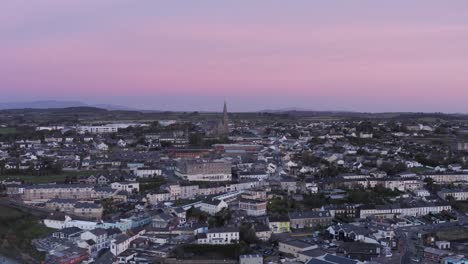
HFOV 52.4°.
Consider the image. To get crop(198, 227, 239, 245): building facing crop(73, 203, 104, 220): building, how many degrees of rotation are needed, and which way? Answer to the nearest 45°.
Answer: approximately 135° to its right

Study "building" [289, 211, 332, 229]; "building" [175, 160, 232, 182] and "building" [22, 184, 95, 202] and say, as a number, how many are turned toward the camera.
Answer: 3

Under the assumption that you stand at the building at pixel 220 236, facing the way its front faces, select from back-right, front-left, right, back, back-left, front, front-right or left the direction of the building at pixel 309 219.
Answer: back-left

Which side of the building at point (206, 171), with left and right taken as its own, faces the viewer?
front

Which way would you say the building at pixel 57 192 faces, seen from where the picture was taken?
facing the viewer

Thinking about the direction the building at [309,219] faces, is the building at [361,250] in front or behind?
in front

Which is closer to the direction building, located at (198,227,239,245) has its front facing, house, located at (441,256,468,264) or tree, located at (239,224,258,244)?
the house

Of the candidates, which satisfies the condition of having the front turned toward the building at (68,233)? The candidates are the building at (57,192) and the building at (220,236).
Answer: the building at (57,192)

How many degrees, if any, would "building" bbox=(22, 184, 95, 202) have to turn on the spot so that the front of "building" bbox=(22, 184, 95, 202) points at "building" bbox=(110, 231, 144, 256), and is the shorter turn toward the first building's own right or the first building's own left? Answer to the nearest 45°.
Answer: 0° — it already faces it

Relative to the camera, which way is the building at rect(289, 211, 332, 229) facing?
toward the camera

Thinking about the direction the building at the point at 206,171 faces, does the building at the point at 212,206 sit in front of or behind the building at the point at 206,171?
in front
